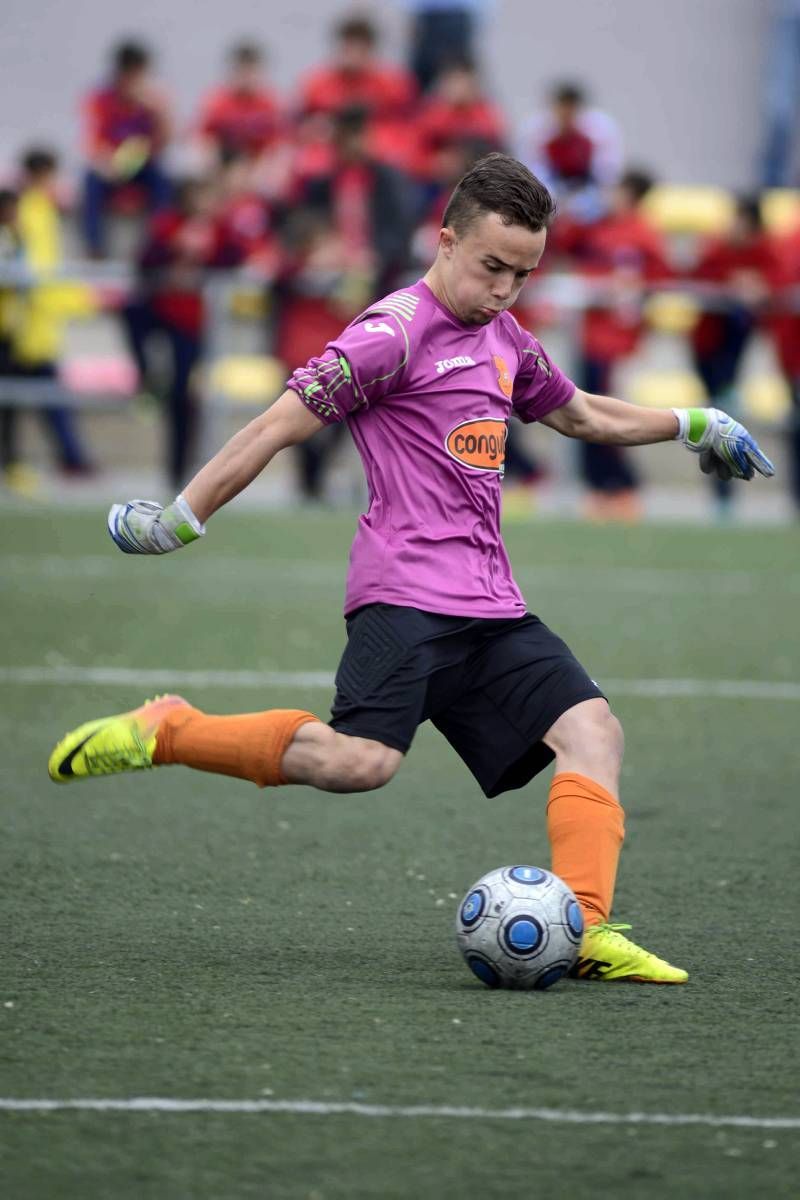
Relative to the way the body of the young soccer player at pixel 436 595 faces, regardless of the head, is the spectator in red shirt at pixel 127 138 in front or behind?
behind

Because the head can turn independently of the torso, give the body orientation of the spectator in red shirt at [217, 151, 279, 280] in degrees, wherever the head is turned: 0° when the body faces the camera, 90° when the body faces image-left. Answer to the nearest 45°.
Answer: approximately 0°

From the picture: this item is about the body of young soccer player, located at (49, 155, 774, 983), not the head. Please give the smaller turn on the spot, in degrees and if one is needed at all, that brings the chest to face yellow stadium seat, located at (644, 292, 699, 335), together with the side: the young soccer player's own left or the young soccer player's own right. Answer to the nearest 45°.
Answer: approximately 135° to the young soccer player's own left

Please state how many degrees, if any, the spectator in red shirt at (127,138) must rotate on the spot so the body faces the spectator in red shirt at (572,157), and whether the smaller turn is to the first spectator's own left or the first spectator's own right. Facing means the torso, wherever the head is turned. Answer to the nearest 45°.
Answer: approximately 90° to the first spectator's own left

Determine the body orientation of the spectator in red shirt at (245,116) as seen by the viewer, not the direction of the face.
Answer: toward the camera

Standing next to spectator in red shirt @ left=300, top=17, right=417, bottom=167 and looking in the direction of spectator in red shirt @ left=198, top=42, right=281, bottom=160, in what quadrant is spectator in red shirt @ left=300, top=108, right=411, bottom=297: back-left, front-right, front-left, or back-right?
back-left

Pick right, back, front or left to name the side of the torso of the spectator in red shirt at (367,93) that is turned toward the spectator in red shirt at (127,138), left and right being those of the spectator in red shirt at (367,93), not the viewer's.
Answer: right

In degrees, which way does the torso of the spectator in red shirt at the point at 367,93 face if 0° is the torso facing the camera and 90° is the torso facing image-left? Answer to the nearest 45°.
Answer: approximately 0°

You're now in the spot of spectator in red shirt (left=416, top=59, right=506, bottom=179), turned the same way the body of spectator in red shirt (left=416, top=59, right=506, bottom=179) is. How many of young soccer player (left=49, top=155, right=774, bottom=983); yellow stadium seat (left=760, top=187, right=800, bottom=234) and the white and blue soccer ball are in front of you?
2

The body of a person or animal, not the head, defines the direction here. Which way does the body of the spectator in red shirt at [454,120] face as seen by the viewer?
toward the camera

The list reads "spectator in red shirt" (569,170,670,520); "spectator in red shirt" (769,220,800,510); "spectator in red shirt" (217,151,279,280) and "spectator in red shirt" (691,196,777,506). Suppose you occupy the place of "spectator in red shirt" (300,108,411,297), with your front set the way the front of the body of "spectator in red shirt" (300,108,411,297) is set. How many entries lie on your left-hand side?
3

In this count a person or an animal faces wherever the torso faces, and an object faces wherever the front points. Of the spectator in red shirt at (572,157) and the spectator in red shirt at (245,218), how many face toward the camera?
2

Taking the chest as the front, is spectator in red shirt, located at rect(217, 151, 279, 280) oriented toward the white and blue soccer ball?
yes

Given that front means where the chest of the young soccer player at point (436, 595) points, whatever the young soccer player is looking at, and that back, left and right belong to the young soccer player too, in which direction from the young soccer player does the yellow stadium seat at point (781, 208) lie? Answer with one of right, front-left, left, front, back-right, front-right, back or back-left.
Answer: back-left
